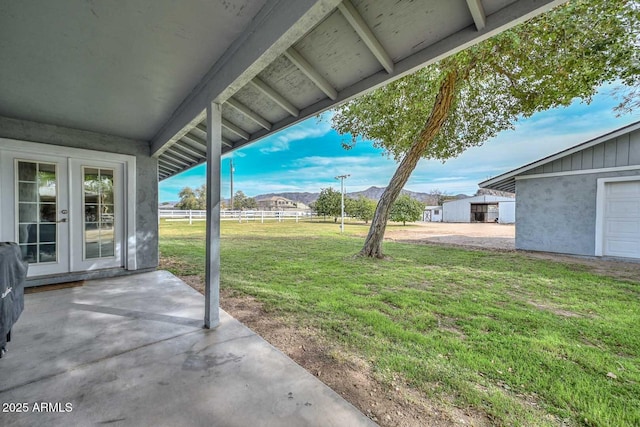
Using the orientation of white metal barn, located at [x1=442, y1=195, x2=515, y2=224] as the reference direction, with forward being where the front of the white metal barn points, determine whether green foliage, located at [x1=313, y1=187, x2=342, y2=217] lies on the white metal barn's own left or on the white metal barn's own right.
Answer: on the white metal barn's own right

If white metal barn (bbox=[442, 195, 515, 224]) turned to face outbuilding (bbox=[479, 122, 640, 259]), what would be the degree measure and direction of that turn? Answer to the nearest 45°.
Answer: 0° — it already faces it

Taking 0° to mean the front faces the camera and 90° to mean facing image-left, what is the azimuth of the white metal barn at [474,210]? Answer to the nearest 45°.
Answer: approximately 0°

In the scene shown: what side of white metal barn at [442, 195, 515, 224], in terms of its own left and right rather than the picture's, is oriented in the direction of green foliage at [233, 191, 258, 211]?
right

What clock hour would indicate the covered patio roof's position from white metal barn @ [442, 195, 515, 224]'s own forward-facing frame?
The covered patio roof is roughly at 12 o'clock from the white metal barn.

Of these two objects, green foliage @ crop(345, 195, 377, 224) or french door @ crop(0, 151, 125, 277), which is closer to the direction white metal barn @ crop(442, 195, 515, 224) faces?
the french door

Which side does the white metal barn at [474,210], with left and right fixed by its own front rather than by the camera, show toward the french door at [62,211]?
front

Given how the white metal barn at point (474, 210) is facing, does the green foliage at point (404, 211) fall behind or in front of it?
in front

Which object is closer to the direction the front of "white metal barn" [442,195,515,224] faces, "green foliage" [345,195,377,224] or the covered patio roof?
the covered patio roof

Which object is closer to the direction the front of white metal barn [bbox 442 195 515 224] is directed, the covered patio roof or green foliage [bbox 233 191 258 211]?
the covered patio roof

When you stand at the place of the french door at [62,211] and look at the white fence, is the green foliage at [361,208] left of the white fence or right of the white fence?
right
